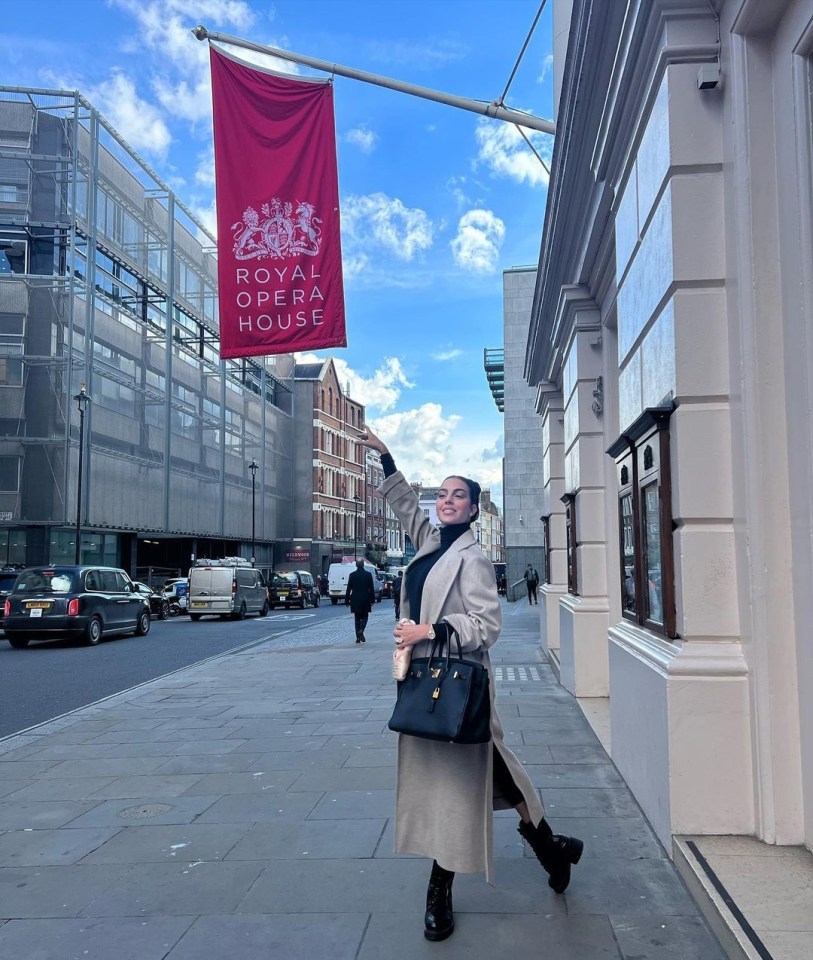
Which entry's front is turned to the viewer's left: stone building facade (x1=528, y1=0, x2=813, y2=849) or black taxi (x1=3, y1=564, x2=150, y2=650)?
the stone building facade

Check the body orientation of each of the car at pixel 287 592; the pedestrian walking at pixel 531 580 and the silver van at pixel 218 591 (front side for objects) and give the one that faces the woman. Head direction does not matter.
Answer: the pedestrian walking

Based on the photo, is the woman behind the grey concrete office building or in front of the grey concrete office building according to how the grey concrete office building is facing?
in front

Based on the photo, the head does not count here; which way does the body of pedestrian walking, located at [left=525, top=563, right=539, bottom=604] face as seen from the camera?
toward the camera

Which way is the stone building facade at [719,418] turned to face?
to the viewer's left

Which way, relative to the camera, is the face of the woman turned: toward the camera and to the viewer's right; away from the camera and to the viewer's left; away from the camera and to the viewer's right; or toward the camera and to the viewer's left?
toward the camera and to the viewer's left

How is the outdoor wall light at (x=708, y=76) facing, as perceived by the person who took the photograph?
facing the viewer and to the left of the viewer

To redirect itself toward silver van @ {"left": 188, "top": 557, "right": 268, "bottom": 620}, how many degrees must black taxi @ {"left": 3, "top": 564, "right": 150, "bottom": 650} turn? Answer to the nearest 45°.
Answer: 0° — it already faces it

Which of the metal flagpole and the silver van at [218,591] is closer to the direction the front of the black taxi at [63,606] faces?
the silver van

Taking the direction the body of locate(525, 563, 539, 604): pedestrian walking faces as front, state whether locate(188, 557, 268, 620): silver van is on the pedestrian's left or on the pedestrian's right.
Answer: on the pedestrian's right

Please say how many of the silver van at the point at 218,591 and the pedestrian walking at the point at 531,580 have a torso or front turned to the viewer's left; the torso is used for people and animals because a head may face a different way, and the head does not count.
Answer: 0
